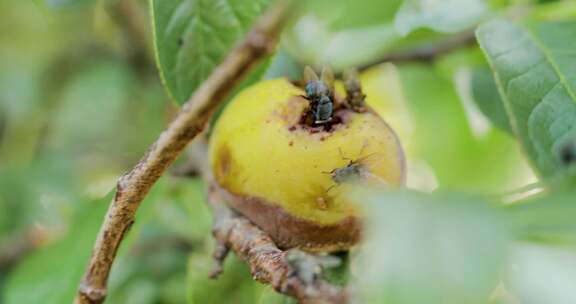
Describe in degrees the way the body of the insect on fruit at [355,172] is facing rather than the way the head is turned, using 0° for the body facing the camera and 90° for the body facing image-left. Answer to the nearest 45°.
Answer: approximately 90°

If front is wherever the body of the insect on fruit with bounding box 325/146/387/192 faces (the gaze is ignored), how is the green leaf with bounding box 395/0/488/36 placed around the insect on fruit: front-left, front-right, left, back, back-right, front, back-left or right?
back-right
